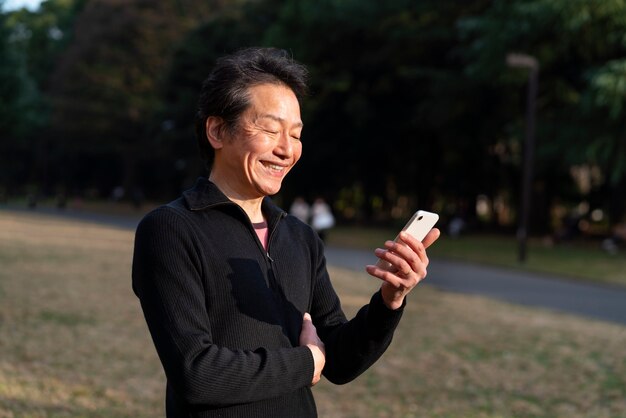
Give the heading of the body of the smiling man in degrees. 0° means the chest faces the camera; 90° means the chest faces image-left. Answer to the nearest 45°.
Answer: approximately 315°
